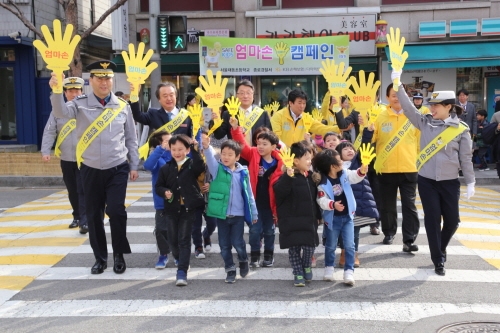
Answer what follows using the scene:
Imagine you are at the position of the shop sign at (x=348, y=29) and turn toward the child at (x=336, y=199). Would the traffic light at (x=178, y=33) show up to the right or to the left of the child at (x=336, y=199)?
right

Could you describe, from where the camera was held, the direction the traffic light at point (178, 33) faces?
facing the viewer

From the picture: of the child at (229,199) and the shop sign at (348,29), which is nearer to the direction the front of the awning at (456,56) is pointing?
the child

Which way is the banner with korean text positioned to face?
toward the camera

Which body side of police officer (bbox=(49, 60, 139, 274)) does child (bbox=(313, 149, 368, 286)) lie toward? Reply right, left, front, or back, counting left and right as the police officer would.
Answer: left

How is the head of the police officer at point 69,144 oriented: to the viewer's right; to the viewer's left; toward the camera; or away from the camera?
toward the camera

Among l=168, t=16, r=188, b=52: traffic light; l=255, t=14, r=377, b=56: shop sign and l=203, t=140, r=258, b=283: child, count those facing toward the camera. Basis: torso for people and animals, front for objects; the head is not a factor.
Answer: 3

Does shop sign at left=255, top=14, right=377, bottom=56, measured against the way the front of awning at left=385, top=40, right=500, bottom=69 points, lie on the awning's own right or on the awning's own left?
on the awning's own right

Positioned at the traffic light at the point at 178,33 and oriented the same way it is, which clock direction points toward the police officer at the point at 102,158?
The police officer is roughly at 12 o'clock from the traffic light.

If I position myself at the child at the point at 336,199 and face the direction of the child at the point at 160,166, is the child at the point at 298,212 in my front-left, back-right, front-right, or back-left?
front-left

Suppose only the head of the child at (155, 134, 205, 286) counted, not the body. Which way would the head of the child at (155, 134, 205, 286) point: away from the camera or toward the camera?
toward the camera

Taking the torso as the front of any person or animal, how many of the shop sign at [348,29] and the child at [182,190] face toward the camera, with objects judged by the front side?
2

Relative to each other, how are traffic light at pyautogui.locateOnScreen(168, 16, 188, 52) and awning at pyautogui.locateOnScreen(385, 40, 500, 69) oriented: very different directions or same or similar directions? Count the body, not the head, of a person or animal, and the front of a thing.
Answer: same or similar directions

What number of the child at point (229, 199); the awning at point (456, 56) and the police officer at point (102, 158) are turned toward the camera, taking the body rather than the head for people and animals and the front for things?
3

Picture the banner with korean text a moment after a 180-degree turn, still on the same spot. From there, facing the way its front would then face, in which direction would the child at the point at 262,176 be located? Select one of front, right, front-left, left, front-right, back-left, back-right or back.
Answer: back

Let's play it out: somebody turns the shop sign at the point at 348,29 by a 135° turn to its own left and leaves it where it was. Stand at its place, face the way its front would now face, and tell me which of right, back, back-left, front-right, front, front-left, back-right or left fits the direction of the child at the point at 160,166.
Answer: back-right

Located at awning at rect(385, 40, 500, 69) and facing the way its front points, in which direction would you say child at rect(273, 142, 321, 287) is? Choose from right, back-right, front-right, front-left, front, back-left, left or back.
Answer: front

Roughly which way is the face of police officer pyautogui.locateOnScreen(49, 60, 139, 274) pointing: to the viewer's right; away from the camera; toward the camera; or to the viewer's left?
toward the camera

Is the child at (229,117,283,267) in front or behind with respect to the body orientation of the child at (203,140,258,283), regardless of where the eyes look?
behind

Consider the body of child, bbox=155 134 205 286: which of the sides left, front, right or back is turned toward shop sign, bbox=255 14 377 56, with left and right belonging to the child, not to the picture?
back

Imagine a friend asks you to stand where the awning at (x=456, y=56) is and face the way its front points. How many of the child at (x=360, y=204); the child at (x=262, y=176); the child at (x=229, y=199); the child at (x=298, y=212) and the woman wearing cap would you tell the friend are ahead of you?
5
